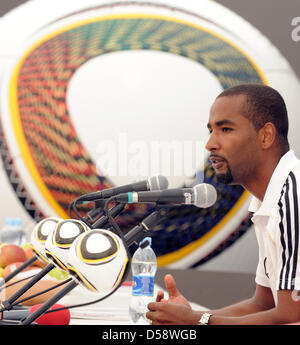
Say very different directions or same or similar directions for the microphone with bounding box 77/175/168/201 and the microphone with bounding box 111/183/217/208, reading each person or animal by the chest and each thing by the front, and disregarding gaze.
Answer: same or similar directions

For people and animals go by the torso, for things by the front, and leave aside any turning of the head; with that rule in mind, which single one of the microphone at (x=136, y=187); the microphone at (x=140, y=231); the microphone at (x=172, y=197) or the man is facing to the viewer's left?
the man

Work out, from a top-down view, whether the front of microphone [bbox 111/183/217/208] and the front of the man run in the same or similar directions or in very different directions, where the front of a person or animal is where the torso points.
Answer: very different directions

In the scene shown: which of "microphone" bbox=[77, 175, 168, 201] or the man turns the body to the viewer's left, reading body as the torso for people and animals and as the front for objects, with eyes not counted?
the man

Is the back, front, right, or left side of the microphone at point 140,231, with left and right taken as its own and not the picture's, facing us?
right

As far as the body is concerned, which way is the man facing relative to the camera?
to the viewer's left

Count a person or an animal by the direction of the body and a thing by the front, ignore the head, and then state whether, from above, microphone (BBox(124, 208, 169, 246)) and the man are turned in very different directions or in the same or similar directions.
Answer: very different directions

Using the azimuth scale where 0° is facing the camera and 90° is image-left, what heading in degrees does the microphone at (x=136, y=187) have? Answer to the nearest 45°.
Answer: approximately 270°

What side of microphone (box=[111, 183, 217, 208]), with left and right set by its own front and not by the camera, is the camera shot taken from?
right

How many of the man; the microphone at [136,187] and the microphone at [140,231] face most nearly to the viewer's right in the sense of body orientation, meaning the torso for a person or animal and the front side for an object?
2
